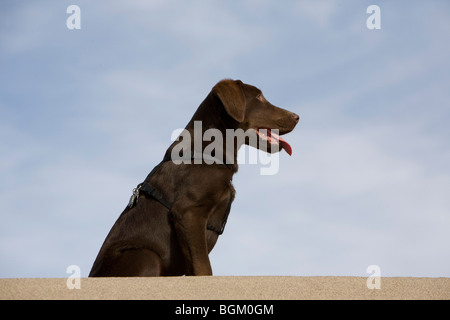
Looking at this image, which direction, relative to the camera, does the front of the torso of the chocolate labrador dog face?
to the viewer's right
